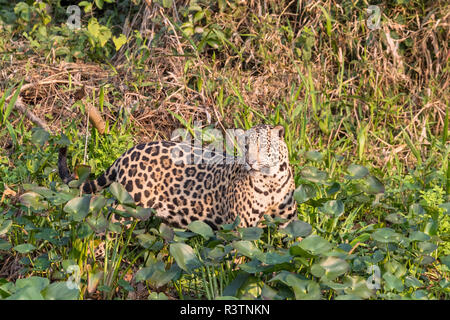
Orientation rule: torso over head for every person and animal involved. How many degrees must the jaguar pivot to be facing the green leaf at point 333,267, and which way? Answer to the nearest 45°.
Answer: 0° — it already faces it

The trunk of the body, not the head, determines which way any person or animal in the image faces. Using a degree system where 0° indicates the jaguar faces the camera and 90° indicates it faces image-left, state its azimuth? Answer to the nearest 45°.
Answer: approximately 315°

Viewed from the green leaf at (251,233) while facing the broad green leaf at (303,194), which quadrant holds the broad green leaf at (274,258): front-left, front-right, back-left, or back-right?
back-right

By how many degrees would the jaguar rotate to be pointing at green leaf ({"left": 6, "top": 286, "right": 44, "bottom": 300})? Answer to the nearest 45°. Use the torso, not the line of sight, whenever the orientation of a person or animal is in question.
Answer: approximately 90° to its right

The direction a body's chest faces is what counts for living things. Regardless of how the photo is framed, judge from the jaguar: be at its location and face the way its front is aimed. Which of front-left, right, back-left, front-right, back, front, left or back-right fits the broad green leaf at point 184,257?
front-right

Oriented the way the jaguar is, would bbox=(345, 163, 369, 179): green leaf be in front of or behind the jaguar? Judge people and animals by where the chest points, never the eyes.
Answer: in front

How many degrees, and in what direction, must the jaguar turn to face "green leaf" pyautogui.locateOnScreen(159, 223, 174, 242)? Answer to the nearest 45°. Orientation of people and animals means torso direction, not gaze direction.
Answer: approximately 45° to its right

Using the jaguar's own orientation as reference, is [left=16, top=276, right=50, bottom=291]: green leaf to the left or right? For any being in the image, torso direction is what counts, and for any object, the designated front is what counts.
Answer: on its right

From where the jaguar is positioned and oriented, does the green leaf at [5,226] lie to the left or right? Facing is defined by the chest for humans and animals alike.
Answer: on its right

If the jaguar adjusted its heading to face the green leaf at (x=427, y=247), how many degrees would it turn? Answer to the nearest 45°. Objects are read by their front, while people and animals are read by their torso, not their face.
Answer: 0° — it already faces it

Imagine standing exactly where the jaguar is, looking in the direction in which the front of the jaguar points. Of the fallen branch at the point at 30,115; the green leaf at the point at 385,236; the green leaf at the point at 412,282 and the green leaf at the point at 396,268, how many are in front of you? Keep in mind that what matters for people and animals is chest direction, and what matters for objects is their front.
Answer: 3

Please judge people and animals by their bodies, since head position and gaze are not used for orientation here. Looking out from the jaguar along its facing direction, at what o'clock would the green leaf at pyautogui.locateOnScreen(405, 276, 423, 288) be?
The green leaf is roughly at 12 o'clock from the jaguar.

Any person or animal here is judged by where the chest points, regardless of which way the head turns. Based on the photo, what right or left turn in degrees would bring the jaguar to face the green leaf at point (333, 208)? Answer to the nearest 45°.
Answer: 0° — it already faces it

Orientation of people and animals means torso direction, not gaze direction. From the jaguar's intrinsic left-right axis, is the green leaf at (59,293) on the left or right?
on its right

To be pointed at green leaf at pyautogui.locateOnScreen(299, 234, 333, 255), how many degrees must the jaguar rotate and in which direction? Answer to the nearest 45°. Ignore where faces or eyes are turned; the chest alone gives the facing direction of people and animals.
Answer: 0° — it already faces it

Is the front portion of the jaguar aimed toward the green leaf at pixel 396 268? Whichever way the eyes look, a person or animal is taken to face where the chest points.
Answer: yes
